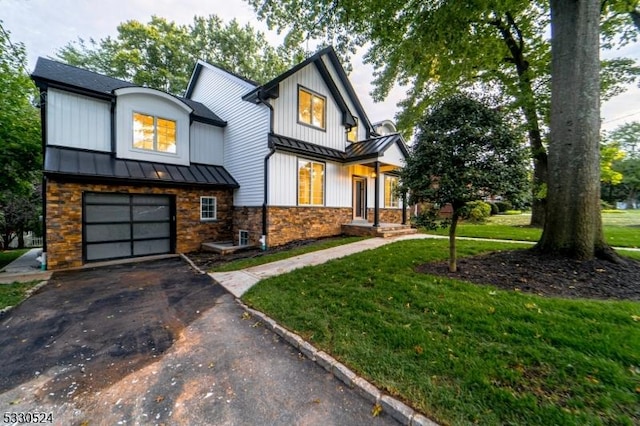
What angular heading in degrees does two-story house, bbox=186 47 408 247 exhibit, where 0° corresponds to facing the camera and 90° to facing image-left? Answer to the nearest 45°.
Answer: approximately 315°

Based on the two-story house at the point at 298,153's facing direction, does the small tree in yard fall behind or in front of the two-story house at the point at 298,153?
in front
